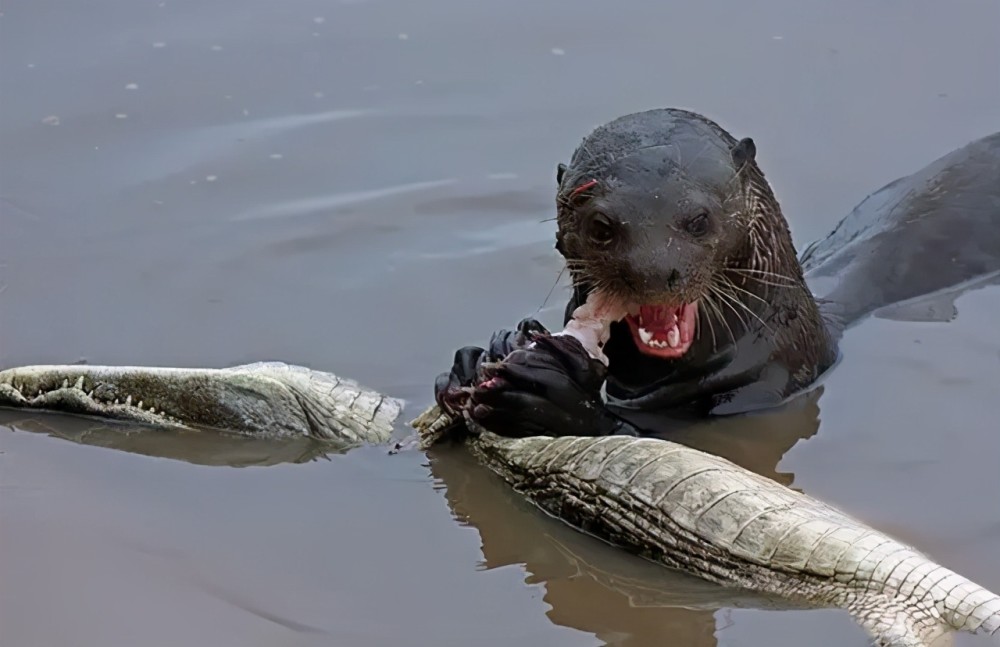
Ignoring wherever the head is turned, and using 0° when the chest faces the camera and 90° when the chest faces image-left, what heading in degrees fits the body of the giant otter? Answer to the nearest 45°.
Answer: approximately 45°
